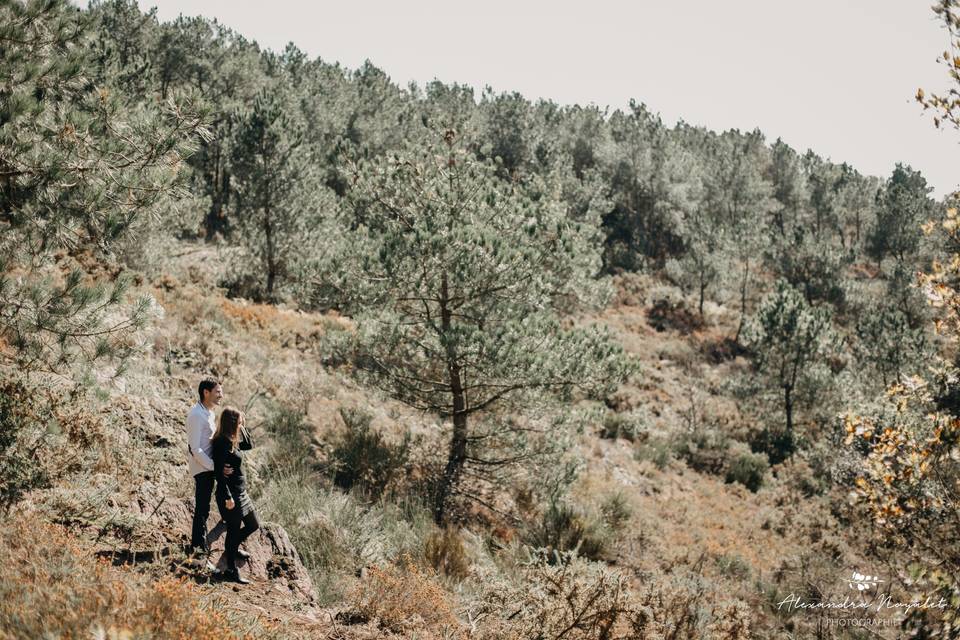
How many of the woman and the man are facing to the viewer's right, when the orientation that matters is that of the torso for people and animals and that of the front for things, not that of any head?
2

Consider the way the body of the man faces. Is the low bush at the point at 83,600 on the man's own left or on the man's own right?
on the man's own right

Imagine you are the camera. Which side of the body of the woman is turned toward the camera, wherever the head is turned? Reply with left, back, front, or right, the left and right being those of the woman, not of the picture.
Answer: right

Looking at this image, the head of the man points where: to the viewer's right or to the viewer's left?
to the viewer's right

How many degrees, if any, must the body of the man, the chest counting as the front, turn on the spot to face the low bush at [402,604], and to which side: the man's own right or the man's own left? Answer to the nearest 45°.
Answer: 0° — they already face it

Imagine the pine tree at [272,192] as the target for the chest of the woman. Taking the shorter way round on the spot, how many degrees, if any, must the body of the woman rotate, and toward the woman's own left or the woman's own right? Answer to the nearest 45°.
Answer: approximately 90° to the woman's own left

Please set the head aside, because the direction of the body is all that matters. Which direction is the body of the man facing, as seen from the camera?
to the viewer's right

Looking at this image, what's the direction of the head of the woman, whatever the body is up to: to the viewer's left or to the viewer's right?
to the viewer's right
